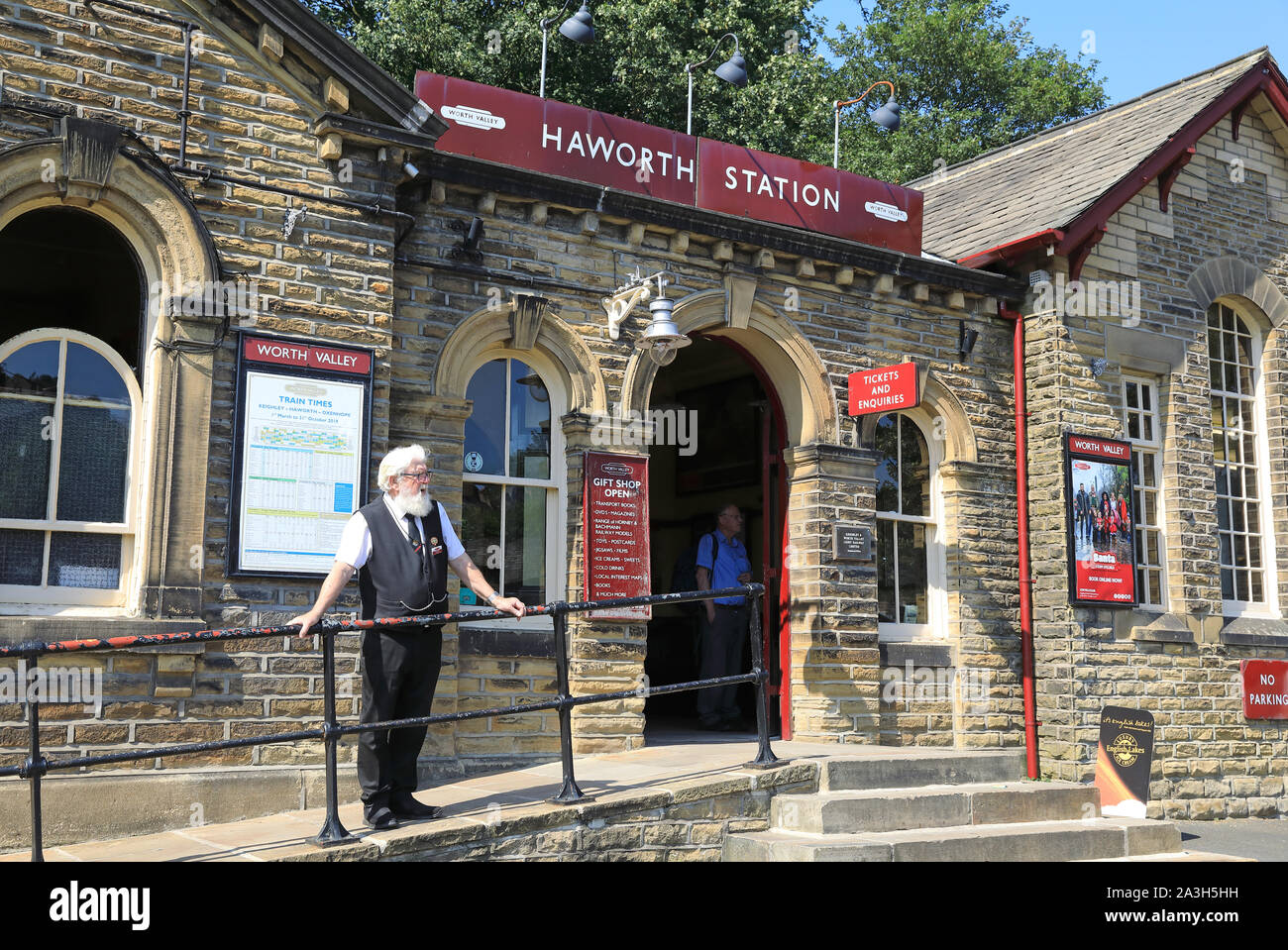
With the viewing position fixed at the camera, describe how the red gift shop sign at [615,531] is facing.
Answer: facing the viewer and to the right of the viewer

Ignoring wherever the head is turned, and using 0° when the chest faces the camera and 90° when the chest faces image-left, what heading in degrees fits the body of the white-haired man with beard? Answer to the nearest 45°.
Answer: approximately 315°

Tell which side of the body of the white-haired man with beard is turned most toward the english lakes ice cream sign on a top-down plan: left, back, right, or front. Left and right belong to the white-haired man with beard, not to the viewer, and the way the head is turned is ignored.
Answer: left

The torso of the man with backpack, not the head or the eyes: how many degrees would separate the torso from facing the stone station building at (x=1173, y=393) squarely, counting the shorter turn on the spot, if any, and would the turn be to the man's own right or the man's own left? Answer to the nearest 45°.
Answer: approximately 45° to the man's own left

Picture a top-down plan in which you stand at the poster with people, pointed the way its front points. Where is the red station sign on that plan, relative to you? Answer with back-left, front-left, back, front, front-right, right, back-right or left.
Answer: right

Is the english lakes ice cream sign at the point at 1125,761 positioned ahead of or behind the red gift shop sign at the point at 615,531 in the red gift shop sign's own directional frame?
ahead
